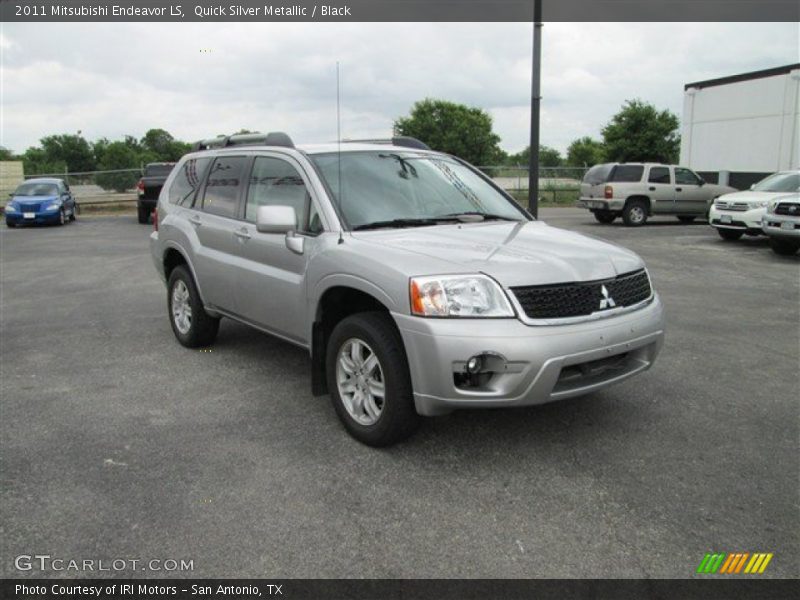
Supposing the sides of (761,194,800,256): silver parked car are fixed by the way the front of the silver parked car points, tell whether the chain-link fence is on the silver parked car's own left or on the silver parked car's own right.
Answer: on the silver parked car's own right

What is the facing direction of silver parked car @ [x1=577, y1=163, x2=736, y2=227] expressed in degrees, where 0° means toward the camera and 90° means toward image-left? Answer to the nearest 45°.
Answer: approximately 225°

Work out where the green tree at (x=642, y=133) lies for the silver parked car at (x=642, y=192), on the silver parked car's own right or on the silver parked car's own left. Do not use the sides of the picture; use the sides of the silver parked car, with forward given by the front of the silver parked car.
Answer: on the silver parked car's own left

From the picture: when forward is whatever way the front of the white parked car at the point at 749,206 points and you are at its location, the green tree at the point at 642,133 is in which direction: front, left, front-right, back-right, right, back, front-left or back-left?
back-right

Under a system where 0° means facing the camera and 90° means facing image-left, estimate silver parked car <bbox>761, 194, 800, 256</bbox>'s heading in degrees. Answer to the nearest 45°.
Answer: approximately 45°

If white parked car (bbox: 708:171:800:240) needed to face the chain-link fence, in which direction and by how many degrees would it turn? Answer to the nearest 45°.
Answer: approximately 90° to its right

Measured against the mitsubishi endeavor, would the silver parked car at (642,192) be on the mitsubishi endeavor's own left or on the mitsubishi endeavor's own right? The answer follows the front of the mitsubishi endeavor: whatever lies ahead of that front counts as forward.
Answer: on the mitsubishi endeavor's own left

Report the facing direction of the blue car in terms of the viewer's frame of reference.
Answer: facing the viewer and to the left of the viewer

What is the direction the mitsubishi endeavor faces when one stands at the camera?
facing the viewer and to the right of the viewer

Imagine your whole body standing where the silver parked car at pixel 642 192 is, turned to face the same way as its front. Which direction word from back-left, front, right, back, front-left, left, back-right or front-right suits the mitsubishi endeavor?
back-right

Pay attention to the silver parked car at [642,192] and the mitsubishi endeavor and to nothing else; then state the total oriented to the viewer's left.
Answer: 0

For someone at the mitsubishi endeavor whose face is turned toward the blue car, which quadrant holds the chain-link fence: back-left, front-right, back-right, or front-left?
front-right

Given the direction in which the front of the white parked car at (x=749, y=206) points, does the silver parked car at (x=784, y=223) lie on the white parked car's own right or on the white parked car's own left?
on the white parked car's own left

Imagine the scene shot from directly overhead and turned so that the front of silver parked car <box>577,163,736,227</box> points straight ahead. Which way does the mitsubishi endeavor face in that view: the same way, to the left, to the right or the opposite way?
to the right

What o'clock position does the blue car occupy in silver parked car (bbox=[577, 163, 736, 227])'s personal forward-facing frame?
The blue car is roughly at 7 o'clock from the silver parked car.

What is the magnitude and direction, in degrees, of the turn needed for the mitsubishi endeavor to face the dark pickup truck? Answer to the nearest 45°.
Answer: approximately 180°

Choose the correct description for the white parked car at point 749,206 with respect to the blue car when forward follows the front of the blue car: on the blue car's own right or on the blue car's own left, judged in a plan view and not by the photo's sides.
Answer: on the blue car's own left
